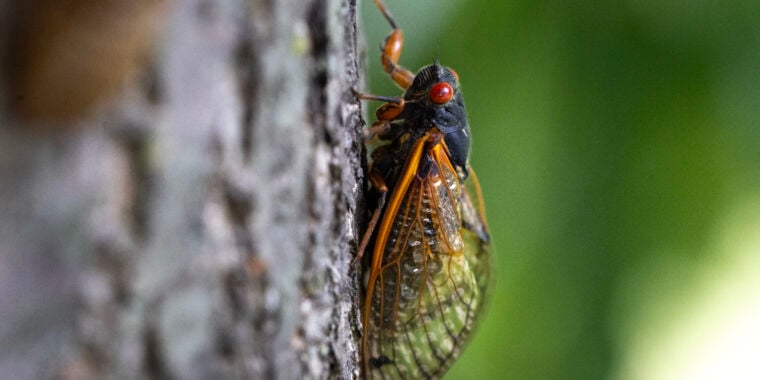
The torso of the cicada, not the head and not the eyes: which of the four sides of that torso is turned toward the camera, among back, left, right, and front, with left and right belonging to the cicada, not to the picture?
left
